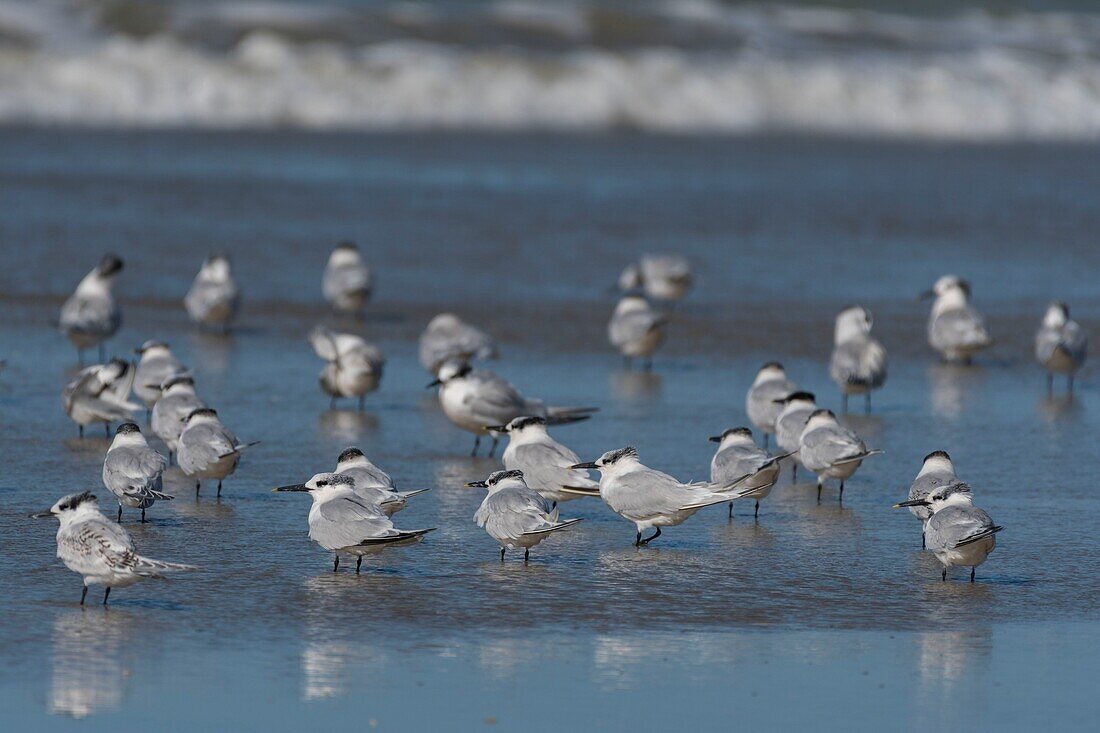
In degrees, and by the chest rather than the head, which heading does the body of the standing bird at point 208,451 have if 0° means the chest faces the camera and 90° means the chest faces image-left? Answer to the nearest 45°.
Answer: approximately 135°

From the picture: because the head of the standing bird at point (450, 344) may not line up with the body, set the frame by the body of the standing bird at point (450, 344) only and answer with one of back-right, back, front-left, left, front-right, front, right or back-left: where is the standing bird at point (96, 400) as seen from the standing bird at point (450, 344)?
front-left

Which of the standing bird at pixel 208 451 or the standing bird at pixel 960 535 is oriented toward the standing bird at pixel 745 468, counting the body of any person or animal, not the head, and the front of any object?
the standing bird at pixel 960 535

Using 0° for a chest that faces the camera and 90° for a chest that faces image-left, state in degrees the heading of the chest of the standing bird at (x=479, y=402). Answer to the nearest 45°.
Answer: approximately 90°

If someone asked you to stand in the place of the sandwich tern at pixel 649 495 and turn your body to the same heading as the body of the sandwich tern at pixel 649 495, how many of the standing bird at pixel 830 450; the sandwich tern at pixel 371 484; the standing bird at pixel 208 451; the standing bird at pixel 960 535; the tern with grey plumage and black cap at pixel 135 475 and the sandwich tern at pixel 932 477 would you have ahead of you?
3

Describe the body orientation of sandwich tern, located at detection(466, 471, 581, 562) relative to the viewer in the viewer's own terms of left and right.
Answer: facing away from the viewer and to the left of the viewer

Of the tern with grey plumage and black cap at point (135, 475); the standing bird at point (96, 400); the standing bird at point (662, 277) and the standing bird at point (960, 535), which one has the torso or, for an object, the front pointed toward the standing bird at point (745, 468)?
the standing bird at point (960, 535)

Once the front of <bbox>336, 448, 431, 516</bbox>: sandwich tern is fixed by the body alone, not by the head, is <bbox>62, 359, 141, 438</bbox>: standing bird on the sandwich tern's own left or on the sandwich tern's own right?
on the sandwich tern's own right

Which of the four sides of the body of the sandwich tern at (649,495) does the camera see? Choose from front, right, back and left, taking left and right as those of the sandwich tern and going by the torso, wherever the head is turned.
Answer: left

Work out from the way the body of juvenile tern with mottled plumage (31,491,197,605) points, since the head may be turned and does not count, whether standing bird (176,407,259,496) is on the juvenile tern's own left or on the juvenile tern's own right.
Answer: on the juvenile tern's own right

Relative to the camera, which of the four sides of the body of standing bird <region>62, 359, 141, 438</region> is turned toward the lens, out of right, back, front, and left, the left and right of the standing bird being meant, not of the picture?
left

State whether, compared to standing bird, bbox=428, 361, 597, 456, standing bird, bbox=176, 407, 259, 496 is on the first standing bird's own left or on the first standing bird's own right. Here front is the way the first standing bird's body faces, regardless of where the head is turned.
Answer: on the first standing bird's own left

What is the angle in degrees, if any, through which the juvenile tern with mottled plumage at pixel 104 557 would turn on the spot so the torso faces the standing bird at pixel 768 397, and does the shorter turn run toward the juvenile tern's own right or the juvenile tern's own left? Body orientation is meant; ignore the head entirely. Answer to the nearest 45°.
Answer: approximately 135° to the juvenile tern's own right

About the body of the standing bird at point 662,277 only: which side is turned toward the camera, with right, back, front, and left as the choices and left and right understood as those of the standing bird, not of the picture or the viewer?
left

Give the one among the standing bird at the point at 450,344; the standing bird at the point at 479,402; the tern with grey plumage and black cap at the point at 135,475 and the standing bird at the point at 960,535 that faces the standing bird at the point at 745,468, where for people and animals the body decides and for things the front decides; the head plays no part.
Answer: the standing bird at the point at 960,535

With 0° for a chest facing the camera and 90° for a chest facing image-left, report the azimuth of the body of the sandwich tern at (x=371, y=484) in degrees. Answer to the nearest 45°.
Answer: approximately 90°
